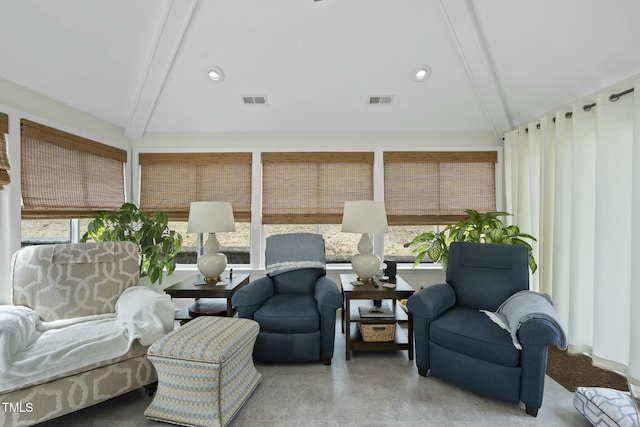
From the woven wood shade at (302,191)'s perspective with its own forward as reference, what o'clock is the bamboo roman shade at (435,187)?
The bamboo roman shade is roughly at 9 o'clock from the woven wood shade.

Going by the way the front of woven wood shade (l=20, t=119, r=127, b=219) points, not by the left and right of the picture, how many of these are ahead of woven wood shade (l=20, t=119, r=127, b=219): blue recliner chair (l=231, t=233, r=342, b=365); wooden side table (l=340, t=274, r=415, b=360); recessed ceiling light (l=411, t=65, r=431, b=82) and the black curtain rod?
4

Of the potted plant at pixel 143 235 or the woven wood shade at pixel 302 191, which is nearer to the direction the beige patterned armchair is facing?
the woven wood shade

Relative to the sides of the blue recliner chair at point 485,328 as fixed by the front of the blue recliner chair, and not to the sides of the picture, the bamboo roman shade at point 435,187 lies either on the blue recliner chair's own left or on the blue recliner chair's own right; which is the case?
on the blue recliner chair's own right

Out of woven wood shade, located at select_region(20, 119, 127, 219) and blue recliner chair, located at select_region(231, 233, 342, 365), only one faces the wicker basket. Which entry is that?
the woven wood shade

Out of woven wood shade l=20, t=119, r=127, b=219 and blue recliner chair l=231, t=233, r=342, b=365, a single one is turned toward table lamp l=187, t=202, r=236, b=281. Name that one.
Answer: the woven wood shade

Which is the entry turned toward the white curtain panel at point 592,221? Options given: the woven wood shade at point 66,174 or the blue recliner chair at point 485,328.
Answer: the woven wood shade

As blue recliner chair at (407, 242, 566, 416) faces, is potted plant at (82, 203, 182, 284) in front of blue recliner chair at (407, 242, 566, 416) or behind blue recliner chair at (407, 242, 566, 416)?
in front

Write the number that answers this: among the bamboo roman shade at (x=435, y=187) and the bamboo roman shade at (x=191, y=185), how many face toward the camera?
2

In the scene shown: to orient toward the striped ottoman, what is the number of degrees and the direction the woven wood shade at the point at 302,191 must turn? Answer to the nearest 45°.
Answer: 0° — it already faces it

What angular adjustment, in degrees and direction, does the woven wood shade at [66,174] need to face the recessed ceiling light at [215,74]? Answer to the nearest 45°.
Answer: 0° — it already faces it

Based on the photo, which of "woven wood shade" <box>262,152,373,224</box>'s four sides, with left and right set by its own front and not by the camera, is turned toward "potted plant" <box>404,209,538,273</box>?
left

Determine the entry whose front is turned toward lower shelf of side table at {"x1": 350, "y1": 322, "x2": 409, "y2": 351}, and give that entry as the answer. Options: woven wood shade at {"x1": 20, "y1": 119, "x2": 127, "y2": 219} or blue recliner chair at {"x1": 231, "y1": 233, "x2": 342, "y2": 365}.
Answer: the woven wood shade
